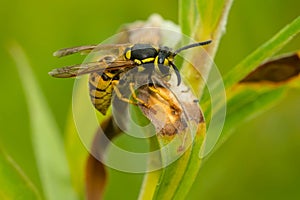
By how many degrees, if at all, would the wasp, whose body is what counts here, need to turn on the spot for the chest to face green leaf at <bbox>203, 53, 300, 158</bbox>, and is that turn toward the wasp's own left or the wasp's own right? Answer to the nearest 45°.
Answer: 0° — it already faces it

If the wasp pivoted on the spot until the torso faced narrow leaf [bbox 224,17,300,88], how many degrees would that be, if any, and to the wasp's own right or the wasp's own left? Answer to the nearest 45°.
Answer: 0° — it already faces it

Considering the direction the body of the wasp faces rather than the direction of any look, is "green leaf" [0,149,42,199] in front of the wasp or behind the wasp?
behind

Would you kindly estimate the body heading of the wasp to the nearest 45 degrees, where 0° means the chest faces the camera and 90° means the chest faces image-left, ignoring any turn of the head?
approximately 270°

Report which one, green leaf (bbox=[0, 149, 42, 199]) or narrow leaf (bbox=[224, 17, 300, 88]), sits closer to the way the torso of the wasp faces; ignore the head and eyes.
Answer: the narrow leaf

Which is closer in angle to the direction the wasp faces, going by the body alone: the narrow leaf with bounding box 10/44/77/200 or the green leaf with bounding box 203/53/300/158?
the green leaf
